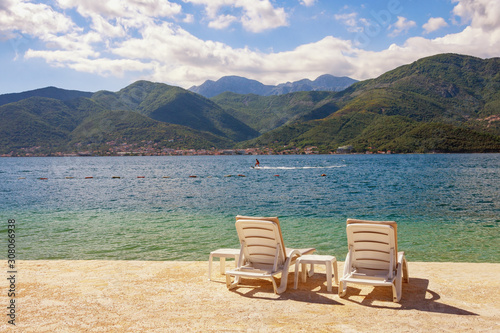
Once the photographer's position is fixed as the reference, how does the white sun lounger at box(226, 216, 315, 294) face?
facing away from the viewer and to the right of the viewer

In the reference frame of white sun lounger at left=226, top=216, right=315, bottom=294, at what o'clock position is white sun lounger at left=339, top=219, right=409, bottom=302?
white sun lounger at left=339, top=219, right=409, bottom=302 is roughly at 2 o'clock from white sun lounger at left=226, top=216, right=315, bottom=294.
